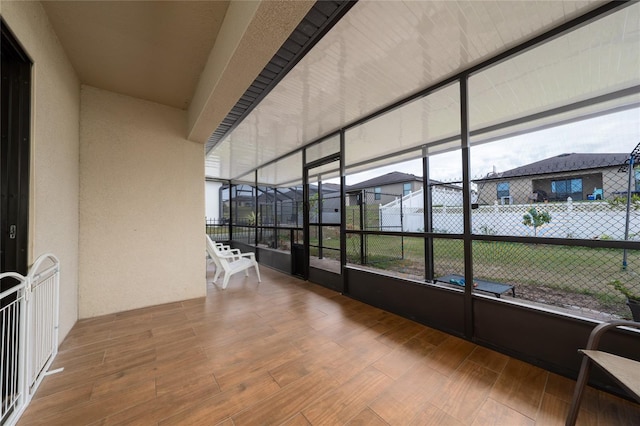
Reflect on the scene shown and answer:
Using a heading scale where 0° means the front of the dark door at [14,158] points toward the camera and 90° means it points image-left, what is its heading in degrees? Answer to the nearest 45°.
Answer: approximately 270°
